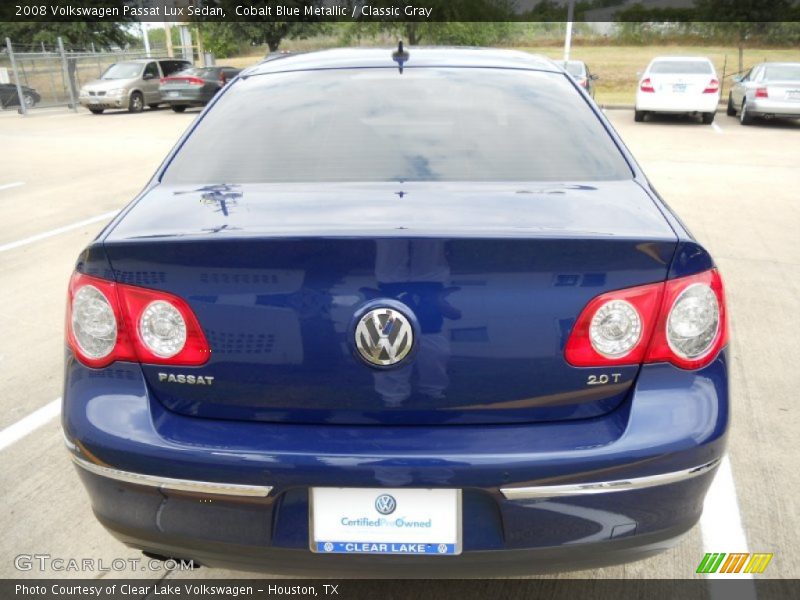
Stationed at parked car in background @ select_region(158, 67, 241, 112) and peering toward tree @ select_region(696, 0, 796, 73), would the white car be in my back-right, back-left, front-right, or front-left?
front-right

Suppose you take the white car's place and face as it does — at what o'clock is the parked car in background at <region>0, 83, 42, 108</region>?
The parked car in background is roughly at 9 o'clock from the white car.

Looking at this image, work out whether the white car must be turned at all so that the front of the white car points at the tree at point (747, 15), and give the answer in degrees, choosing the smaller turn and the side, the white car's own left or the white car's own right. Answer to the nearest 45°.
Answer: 0° — it already faces it

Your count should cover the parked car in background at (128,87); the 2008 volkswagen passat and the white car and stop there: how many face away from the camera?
2

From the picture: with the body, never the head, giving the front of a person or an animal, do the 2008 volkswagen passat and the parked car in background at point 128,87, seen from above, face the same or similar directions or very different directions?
very different directions

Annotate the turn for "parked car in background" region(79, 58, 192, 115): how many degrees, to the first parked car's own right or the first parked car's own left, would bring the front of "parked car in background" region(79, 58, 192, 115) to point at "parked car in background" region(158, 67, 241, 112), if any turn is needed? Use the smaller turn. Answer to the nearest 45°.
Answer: approximately 90° to the first parked car's own left

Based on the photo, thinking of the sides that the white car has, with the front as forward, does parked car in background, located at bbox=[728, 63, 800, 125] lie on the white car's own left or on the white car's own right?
on the white car's own right

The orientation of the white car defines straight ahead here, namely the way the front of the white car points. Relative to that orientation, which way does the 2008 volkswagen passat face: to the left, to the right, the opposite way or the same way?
the same way

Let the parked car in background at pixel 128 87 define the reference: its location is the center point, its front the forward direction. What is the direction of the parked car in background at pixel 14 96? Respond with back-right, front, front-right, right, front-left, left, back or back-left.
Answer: right

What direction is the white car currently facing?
away from the camera

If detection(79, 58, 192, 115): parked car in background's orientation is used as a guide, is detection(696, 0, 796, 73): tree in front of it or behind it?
behind

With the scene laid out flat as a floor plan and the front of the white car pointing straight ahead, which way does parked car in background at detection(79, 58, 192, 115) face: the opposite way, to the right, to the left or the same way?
the opposite way

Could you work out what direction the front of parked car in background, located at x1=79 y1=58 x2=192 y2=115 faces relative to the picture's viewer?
facing the viewer and to the left of the viewer

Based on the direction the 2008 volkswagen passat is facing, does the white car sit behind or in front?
in front

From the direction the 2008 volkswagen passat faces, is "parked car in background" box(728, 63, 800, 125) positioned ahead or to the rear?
ahead

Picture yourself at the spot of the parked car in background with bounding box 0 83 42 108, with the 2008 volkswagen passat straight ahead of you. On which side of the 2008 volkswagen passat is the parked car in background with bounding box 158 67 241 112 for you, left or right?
left

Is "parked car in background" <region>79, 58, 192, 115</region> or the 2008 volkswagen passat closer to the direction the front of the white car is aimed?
the parked car in background

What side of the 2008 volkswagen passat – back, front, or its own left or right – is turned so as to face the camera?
back

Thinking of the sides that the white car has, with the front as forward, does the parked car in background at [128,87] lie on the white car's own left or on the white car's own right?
on the white car's own left

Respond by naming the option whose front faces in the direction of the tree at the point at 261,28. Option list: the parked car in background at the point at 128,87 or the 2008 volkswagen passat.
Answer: the 2008 volkswagen passat

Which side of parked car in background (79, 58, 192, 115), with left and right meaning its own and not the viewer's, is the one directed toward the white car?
left

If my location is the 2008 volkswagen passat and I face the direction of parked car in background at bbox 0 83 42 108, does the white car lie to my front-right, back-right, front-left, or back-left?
front-right
